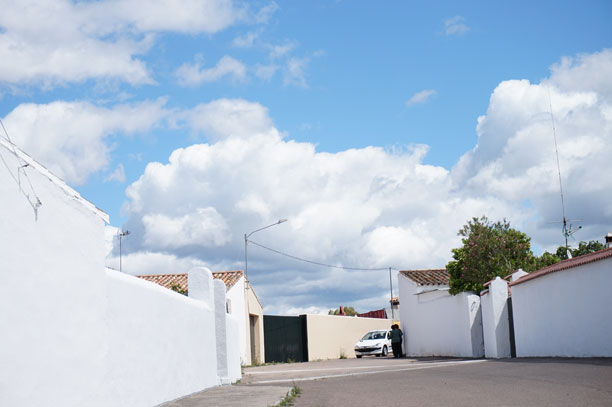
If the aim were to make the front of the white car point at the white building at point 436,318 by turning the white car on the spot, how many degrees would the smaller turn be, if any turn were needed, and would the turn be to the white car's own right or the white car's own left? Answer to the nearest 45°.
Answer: approximately 90° to the white car's own left

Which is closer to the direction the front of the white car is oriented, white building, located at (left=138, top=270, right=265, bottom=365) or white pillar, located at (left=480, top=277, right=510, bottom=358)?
the white building

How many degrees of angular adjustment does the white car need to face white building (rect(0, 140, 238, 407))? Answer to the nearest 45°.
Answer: approximately 45° to its left

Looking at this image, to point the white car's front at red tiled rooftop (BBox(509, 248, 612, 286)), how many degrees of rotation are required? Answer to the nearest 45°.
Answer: approximately 45° to its left

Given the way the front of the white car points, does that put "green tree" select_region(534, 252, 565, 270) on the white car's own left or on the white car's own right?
on the white car's own left

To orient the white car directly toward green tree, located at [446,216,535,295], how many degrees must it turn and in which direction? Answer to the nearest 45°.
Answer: approximately 90° to its left

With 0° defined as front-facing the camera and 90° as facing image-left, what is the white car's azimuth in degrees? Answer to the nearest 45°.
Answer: approximately 45°

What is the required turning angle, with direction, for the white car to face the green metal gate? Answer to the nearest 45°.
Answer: approximately 45° to its right
